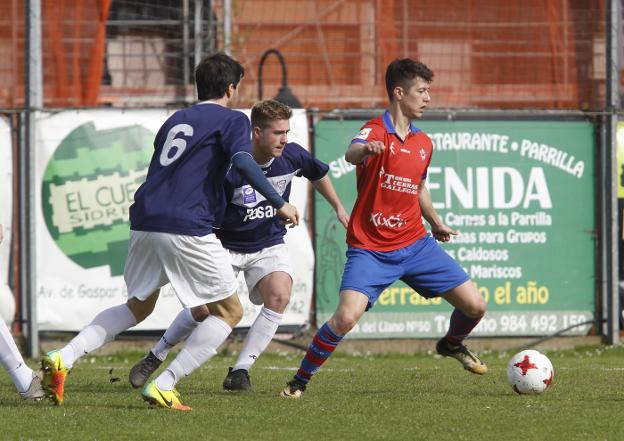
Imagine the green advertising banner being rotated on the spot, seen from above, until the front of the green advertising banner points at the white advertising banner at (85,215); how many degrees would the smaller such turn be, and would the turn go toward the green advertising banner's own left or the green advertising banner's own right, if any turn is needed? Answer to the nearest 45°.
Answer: approximately 90° to the green advertising banner's own right

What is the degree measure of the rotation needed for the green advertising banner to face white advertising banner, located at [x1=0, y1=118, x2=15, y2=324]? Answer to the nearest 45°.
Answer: approximately 90° to its right

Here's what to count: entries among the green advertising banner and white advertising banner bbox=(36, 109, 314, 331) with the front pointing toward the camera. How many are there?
2

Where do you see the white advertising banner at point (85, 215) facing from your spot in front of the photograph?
facing the viewer

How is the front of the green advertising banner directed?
toward the camera

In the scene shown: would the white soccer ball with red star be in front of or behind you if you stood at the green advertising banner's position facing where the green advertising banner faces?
in front

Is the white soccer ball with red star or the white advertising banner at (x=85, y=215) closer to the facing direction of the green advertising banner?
the white soccer ball with red star

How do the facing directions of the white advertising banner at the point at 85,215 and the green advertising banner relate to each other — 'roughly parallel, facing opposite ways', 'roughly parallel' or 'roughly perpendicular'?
roughly parallel

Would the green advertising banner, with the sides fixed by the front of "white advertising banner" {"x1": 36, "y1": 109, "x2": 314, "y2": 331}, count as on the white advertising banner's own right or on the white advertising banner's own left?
on the white advertising banner's own left
